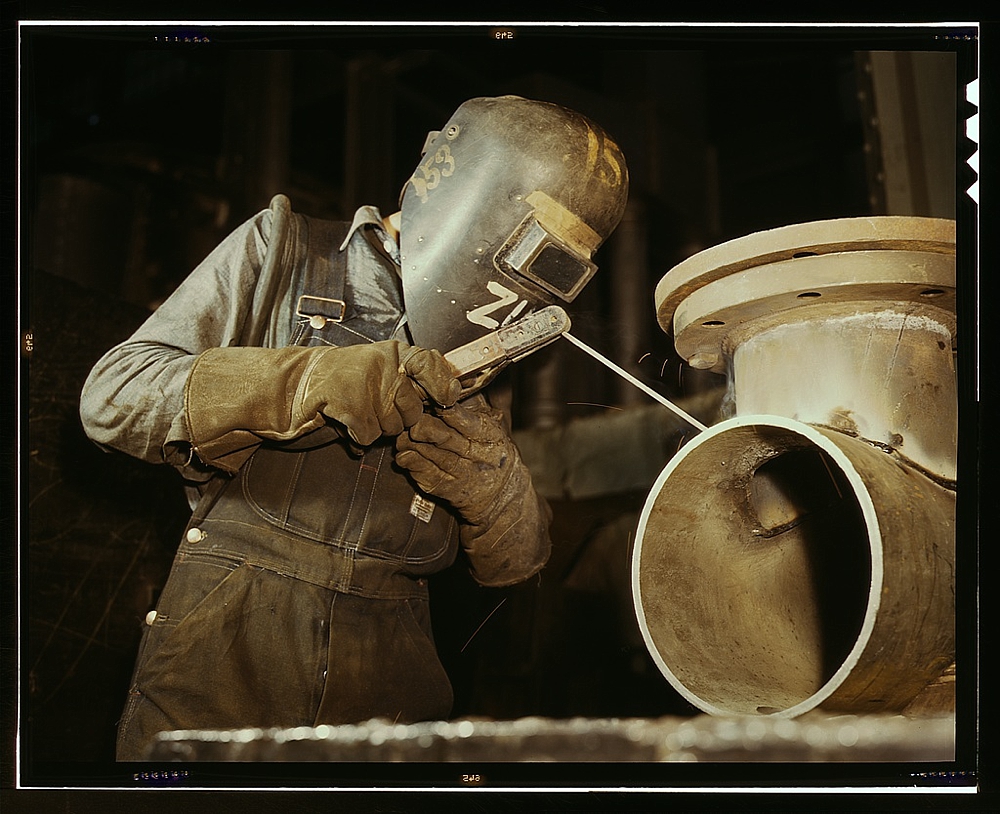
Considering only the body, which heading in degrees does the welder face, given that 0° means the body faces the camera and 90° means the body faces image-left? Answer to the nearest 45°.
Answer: approximately 315°
